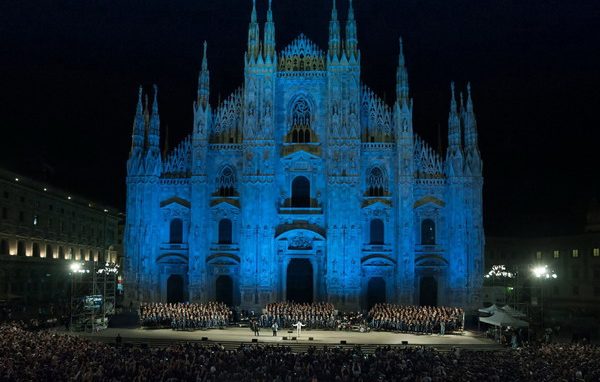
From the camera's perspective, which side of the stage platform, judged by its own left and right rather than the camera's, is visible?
front
